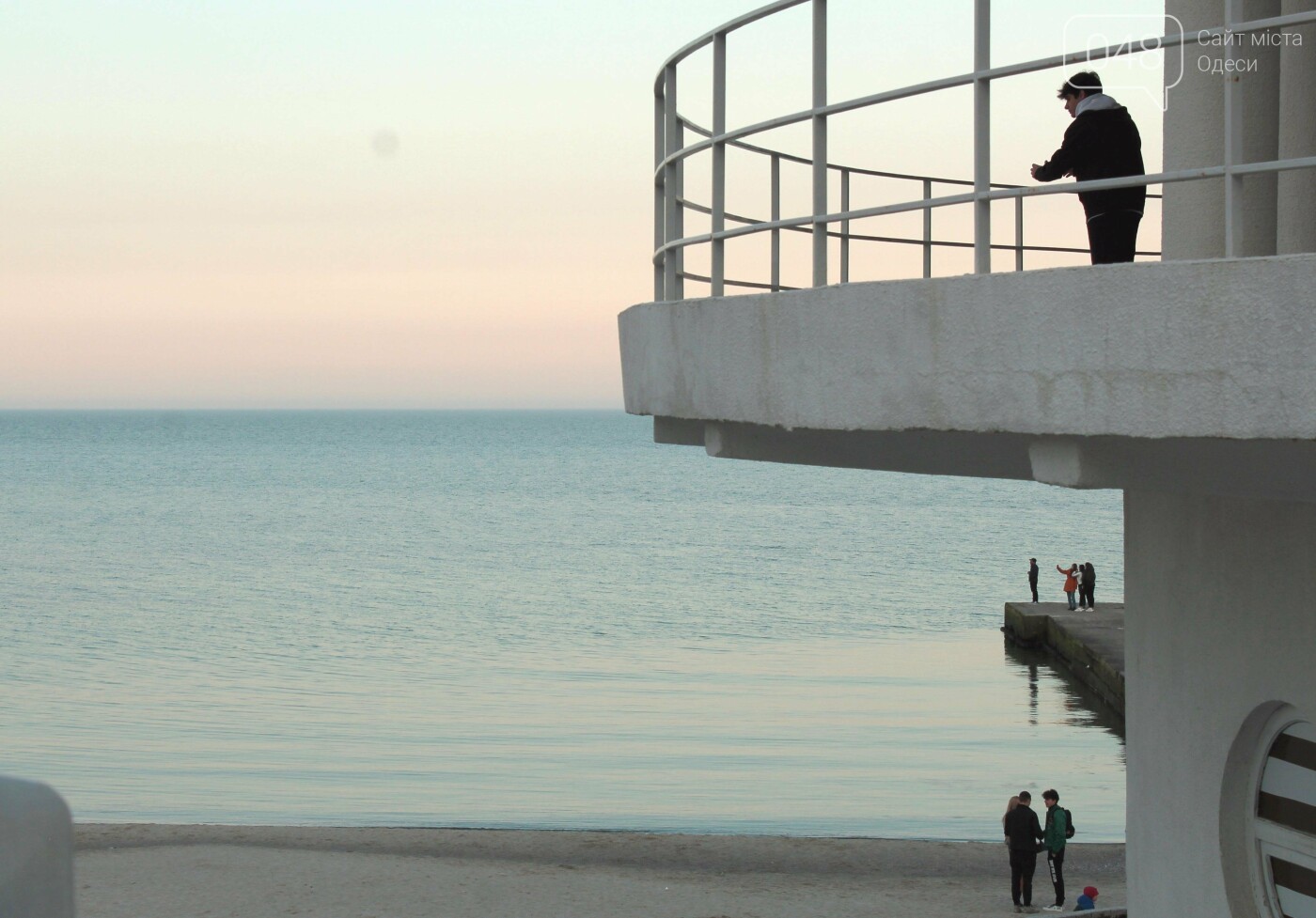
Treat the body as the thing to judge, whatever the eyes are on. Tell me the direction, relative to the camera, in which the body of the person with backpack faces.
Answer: to the viewer's left

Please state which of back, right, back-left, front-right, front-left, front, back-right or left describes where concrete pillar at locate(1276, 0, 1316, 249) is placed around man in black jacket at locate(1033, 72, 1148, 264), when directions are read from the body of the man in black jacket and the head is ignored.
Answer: back-right

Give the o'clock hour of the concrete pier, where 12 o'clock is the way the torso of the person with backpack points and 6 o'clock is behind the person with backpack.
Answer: The concrete pier is roughly at 3 o'clock from the person with backpack.

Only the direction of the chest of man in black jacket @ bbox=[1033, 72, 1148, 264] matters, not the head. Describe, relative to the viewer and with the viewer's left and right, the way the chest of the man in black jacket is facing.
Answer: facing away from the viewer and to the left of the viewer

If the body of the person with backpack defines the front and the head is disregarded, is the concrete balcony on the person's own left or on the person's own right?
on the person's own left
